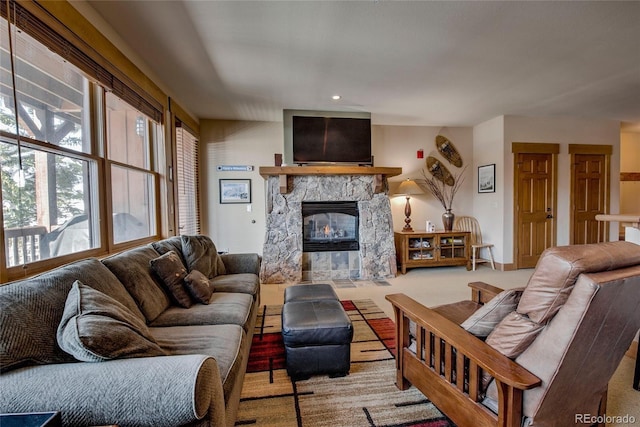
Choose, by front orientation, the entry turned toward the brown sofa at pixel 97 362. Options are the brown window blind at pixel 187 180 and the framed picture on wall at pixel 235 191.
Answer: the framed picture on wall

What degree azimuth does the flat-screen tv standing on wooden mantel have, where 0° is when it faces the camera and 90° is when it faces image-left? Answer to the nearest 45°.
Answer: approximately 0°

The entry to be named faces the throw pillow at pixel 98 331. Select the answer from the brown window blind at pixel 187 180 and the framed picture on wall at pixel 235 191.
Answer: the framed picture on wall

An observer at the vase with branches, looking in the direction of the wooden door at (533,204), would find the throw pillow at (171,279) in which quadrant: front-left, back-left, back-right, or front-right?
back-right

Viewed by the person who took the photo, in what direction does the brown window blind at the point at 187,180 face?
facing to the right of the viewer

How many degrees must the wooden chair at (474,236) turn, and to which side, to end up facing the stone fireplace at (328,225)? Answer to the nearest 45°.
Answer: approximately 90° to its right

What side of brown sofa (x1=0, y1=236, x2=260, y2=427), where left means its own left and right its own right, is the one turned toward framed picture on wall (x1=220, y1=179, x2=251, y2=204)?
left
